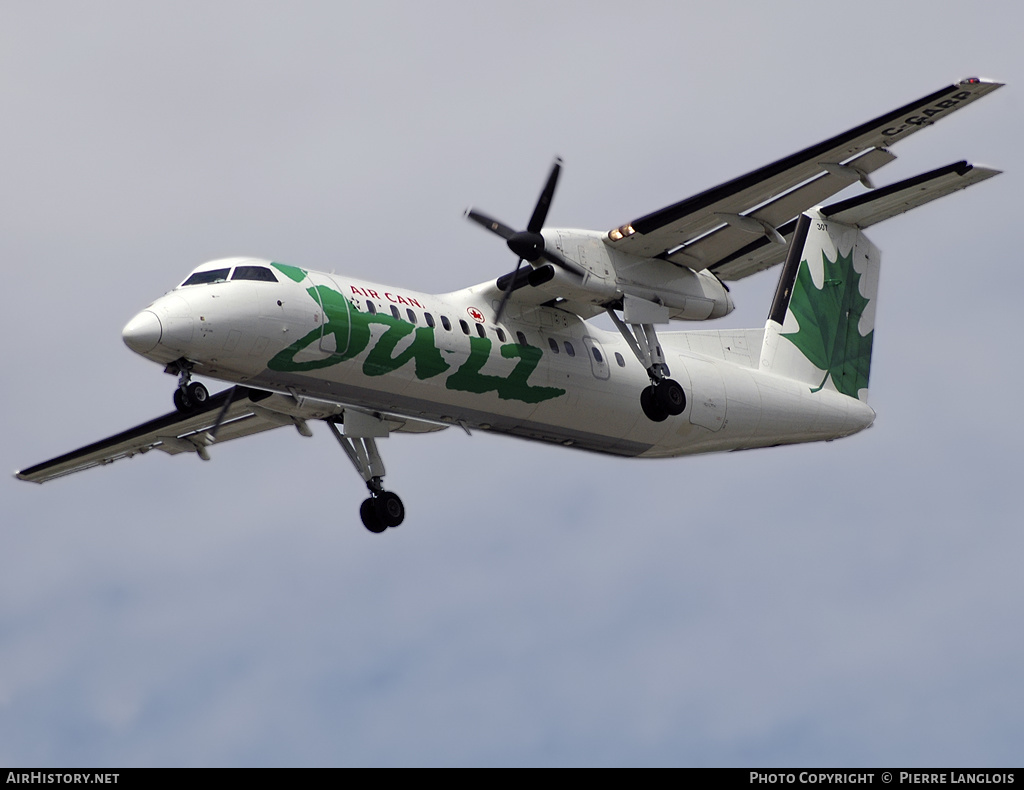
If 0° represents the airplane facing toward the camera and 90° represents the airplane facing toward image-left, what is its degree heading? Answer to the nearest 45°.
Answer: approximately 45°
